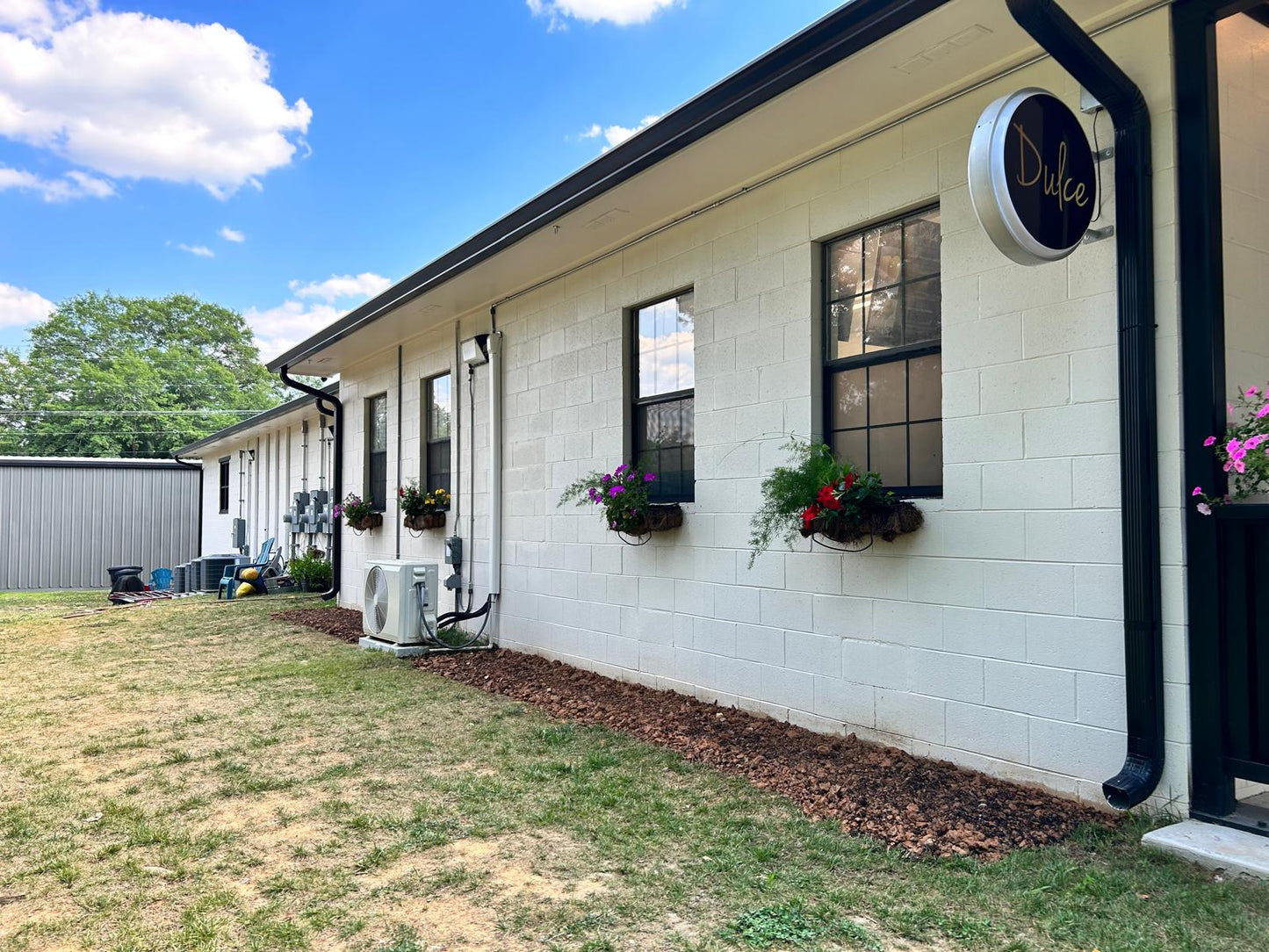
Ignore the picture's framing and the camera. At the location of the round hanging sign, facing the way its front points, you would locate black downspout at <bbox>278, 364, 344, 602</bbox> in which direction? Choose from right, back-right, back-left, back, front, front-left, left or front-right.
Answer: back

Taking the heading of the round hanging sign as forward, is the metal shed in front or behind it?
behind

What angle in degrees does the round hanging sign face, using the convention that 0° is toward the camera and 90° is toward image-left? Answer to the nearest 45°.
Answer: approximately 315°

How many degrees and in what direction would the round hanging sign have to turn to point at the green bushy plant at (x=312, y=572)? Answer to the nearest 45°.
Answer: approximately 180°

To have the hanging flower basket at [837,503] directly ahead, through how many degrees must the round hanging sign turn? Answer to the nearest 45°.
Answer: approximately 180°

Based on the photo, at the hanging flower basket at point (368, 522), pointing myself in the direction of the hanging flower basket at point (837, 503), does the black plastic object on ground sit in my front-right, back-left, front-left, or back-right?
back-right

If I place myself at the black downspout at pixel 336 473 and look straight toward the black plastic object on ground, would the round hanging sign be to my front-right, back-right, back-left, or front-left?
back-left

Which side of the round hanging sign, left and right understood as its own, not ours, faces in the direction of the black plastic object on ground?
back

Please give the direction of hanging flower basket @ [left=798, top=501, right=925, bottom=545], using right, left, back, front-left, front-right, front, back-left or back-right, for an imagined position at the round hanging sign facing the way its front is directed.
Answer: back
